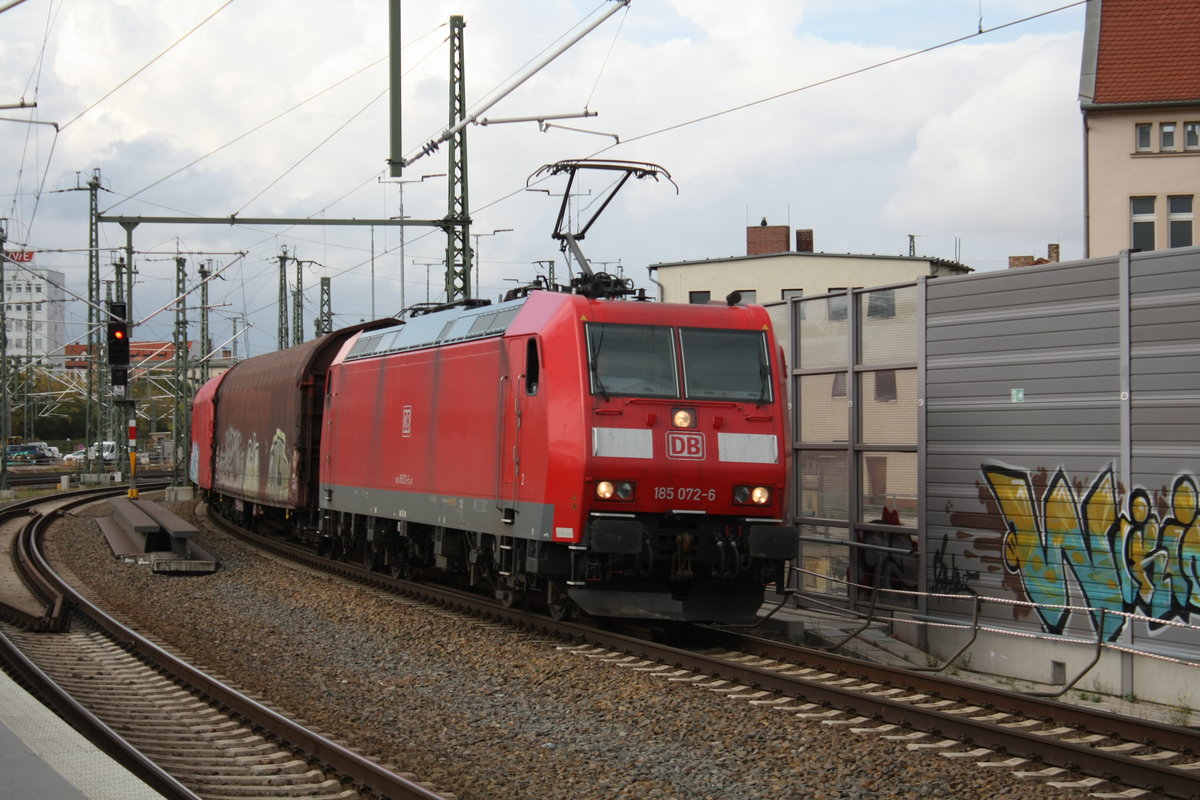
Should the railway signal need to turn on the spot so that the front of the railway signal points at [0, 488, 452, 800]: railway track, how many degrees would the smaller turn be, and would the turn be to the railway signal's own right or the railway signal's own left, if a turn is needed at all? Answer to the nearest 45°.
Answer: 0° — it already faces it

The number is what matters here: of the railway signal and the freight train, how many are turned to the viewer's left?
0

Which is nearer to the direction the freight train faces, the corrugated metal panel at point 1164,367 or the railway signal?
the corrugated metal panel

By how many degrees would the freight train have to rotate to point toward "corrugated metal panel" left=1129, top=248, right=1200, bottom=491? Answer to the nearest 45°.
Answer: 0° — it already faces it

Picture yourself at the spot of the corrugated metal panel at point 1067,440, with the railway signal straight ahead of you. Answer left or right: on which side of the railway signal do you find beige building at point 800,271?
right

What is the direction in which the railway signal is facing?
toward the camera

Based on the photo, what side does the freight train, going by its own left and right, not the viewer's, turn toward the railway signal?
back

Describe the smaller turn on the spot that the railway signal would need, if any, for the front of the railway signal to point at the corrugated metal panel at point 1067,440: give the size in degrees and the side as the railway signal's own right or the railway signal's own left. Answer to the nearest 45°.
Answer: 0° — it already faces it

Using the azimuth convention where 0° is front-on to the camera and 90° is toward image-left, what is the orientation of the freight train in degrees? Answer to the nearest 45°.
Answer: approximately 315°
